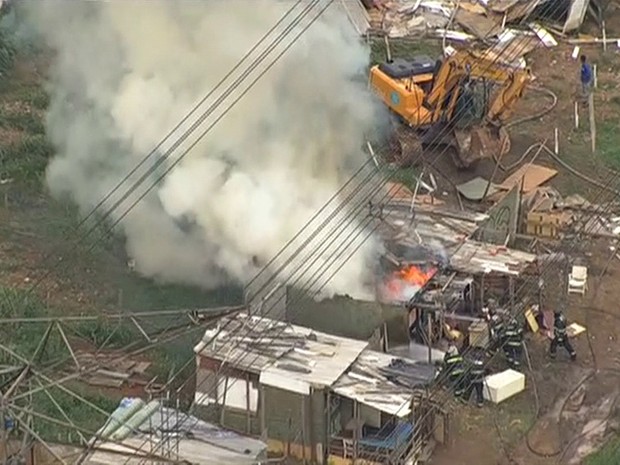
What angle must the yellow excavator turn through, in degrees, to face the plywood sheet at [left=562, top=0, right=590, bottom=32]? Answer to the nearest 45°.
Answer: approximately 90° to its left

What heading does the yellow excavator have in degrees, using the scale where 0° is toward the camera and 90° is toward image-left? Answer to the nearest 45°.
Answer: approximately 315°
